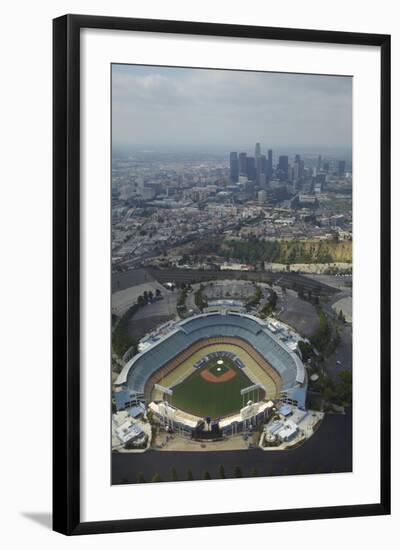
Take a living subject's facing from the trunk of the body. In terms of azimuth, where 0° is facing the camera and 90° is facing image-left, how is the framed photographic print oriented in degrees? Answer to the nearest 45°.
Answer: approximately 315°
